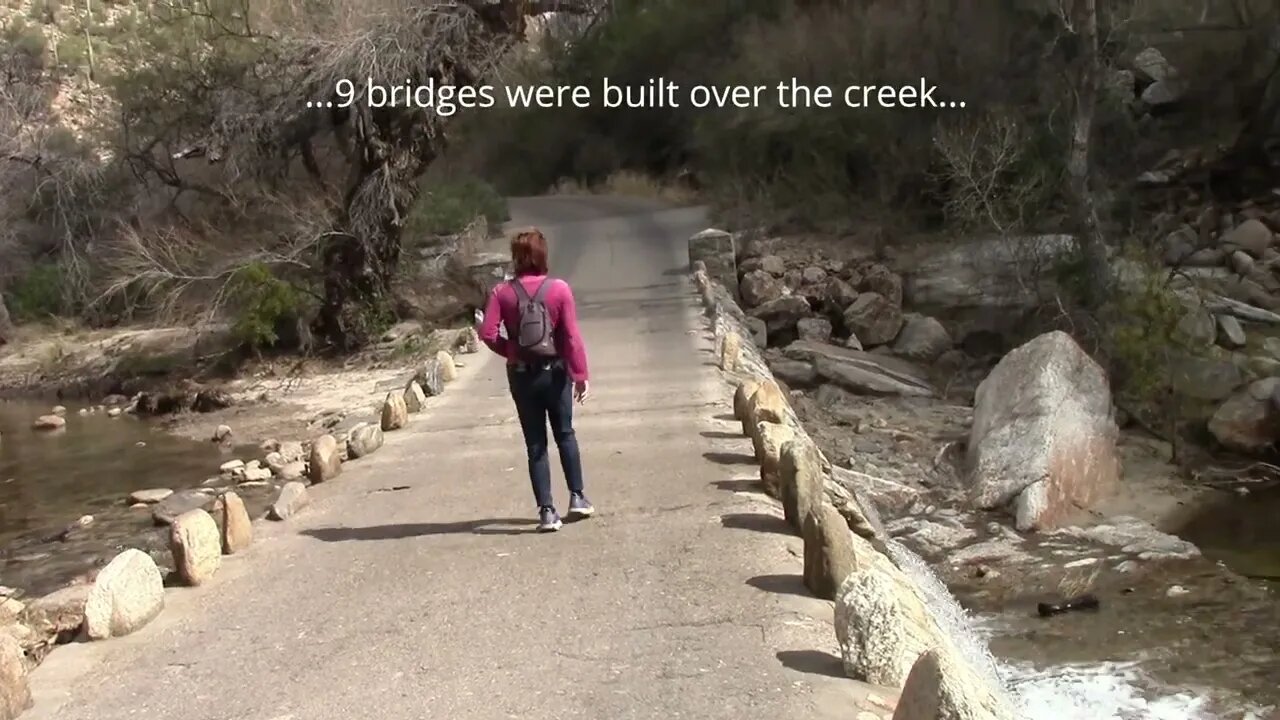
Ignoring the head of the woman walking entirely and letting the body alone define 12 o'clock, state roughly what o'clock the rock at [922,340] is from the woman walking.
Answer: The rock is roughly at 1 o'clock from the woman walking.

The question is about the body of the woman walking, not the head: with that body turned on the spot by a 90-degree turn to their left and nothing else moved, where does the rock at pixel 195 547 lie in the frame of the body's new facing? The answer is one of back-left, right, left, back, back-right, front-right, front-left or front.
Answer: front

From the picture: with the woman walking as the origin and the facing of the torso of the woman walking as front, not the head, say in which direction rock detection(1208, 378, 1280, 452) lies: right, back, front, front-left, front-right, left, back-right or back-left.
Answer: front-right

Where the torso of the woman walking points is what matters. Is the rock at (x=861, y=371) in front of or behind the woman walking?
in front

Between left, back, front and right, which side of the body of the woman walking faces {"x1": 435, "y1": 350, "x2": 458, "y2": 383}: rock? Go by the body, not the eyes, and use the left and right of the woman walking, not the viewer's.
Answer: front

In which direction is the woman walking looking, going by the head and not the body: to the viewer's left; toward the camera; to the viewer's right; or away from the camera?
away from the camera

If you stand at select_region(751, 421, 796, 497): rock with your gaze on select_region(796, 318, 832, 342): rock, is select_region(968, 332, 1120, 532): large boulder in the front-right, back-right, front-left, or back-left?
front-right

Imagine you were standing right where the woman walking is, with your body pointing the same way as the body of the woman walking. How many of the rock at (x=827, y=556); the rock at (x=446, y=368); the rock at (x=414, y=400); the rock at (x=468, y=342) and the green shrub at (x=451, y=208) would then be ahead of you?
4

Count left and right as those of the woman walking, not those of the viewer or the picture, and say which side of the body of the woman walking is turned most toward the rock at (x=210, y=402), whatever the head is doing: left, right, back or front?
front

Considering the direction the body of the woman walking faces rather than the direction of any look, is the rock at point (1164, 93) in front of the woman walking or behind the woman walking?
in front

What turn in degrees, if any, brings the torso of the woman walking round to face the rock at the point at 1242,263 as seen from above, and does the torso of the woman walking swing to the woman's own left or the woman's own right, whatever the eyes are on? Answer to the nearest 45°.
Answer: approximately 45° to the woman's own right

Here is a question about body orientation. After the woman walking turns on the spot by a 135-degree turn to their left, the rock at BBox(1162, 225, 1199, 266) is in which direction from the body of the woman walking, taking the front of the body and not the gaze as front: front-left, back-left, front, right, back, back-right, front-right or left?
back

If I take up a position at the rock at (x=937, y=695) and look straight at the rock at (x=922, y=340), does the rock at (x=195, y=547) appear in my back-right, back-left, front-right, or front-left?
front-left

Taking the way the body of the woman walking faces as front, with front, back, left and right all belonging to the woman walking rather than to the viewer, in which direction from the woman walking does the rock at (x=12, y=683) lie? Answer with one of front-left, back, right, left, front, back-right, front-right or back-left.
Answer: back-left

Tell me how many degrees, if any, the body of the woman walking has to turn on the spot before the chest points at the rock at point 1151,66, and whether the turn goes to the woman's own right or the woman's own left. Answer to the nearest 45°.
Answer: approximately 45° to the woman's own right

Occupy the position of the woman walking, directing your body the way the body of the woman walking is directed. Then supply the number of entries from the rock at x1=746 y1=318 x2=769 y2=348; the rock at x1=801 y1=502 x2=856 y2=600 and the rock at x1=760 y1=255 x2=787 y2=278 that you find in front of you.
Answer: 2

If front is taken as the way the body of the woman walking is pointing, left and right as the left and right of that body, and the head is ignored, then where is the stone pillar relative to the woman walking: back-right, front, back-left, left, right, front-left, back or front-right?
front

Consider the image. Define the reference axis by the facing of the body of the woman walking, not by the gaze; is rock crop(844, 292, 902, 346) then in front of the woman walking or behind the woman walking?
in front

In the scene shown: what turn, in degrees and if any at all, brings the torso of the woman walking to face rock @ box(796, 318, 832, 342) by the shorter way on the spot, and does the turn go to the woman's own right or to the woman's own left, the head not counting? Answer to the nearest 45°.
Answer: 0° — they already face it

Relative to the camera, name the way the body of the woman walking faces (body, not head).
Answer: away from the camera
